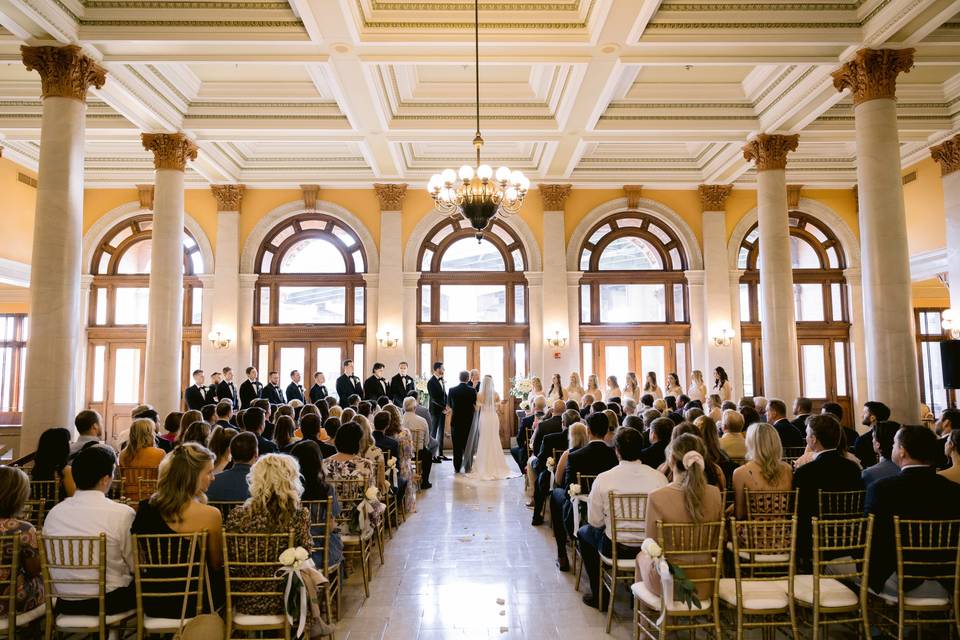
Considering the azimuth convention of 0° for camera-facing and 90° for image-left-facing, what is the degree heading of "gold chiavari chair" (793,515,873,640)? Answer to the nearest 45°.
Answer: approximately 135°

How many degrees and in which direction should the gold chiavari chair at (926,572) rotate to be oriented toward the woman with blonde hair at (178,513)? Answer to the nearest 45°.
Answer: approximately 90° to its left

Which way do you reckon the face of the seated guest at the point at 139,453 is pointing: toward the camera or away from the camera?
away from the camera

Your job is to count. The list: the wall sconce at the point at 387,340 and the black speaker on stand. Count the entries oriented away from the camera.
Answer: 0

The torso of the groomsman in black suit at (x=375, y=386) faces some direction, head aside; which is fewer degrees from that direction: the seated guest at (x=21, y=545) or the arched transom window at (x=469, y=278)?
the seated guest

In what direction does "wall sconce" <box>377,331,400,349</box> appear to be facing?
toward the camera

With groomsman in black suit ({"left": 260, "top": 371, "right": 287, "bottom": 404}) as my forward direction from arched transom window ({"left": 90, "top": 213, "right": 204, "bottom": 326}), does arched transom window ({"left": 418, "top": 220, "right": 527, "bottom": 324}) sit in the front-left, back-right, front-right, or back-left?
front-left

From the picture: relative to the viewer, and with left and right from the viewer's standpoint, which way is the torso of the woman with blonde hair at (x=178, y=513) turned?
facing away from the viewer and to the right of the viewer

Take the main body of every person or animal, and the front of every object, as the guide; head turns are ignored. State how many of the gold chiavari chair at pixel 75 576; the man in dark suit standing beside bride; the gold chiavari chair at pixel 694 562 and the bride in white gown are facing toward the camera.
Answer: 0

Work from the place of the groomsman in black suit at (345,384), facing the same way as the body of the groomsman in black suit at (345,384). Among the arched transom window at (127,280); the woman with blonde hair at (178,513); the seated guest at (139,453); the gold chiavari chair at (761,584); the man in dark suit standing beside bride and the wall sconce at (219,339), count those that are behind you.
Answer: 2

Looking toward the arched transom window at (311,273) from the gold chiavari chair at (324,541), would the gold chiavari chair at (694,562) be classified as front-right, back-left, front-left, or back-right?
back-right

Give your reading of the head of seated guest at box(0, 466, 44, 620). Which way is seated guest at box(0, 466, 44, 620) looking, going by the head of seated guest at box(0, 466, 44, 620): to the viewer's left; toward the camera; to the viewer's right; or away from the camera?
away from the camera

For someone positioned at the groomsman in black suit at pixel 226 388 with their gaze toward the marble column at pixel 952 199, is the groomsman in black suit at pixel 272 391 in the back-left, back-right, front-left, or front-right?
front-left

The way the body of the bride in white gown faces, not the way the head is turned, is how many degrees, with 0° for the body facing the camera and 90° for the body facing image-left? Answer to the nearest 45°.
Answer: approximately 180°

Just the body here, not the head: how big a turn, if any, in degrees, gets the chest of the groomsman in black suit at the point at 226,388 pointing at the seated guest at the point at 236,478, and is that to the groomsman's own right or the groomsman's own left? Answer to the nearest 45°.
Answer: approximately 45° to the groomsman's own right

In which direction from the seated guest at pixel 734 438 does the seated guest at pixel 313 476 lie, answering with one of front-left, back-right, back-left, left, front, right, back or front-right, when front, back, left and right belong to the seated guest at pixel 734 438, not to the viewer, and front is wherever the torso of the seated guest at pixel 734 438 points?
back-left

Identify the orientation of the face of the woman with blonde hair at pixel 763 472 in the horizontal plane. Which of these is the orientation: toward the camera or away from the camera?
away from the camera

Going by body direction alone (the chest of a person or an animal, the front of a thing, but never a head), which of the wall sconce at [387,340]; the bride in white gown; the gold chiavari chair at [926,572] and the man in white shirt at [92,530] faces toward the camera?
the wall sconce

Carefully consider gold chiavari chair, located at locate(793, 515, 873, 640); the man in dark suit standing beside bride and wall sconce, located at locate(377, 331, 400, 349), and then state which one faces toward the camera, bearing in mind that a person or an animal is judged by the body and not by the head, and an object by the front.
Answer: the wall sconce

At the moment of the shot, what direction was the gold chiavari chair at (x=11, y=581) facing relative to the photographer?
facing away from the viewer and to the right of the viewer
